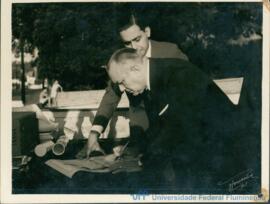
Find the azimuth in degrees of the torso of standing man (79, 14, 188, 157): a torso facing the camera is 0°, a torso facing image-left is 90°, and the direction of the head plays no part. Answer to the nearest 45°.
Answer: approximately 45°

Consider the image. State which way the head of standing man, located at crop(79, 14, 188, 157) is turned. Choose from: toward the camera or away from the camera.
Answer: toward the camera
